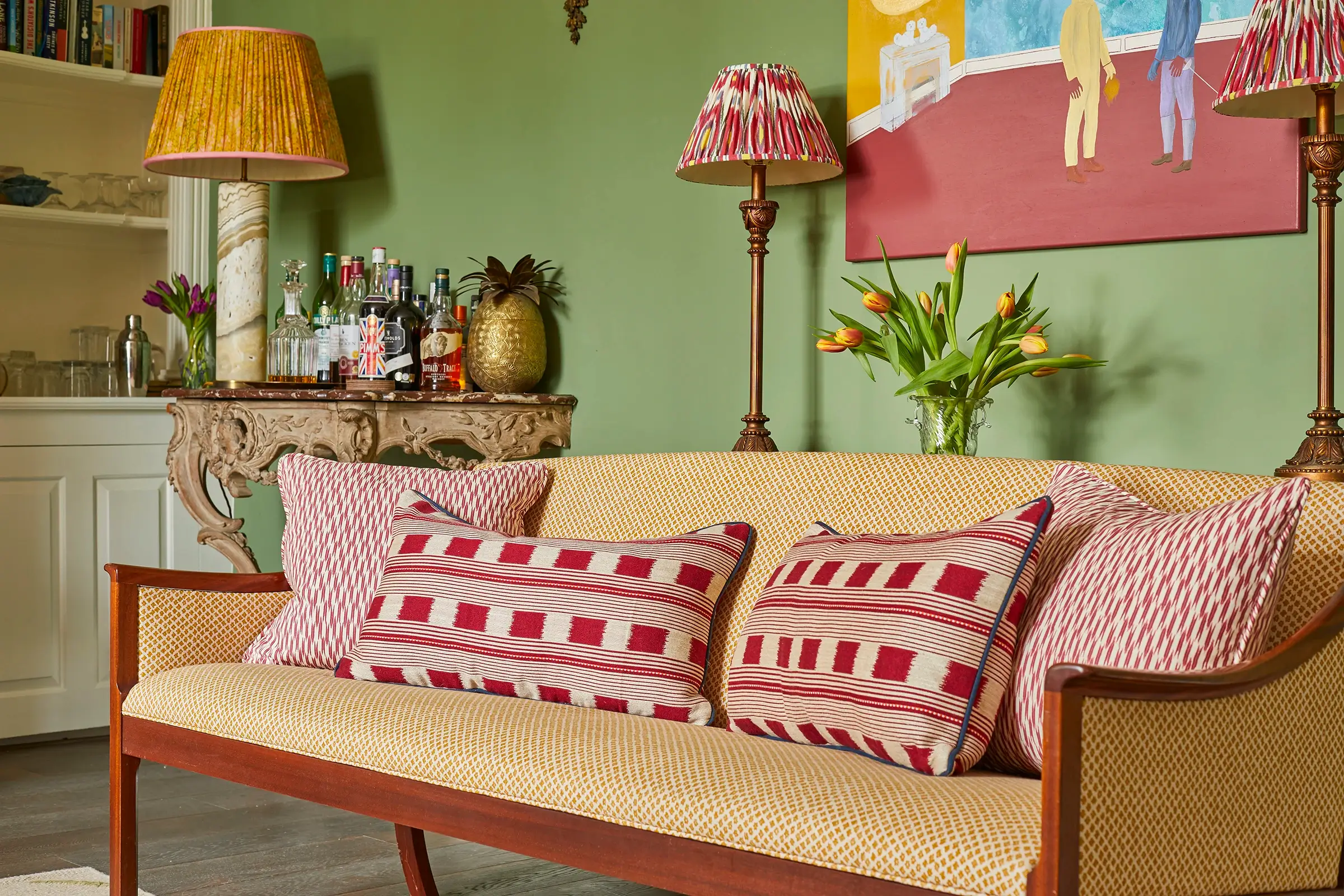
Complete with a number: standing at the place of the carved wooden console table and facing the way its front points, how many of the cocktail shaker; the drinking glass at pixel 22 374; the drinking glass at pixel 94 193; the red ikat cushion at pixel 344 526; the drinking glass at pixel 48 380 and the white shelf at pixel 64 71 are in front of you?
1

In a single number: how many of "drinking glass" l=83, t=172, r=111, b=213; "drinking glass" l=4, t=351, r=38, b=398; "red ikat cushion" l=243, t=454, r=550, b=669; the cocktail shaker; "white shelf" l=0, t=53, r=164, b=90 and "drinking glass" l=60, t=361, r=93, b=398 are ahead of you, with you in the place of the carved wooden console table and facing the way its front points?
1

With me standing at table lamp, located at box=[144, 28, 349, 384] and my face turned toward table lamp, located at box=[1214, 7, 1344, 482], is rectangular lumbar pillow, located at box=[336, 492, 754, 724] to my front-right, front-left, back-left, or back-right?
front-right

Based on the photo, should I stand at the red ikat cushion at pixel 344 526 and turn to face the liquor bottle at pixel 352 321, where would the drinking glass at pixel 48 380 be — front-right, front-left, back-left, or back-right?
front-left

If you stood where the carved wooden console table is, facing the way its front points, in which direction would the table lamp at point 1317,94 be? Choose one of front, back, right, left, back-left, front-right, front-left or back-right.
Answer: front-left

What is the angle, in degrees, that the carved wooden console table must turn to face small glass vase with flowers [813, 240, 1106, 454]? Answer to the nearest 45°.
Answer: approximately 45° to its left

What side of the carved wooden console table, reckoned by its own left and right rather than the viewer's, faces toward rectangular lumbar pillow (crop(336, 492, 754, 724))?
front

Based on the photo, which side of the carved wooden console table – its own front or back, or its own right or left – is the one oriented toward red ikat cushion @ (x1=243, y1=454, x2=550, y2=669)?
front

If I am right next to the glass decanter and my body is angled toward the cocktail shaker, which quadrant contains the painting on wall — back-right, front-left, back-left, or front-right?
back-right

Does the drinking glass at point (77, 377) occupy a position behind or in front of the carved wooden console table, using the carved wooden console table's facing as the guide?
behind

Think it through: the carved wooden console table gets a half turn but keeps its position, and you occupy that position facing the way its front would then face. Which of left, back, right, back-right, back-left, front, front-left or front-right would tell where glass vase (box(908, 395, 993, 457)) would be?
back-right

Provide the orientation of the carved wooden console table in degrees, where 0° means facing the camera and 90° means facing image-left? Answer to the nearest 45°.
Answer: approximately 0°

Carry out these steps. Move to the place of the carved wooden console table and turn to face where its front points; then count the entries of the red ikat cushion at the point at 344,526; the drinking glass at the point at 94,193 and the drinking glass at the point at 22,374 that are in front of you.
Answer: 1

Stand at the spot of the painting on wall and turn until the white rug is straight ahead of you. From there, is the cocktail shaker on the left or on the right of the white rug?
right
